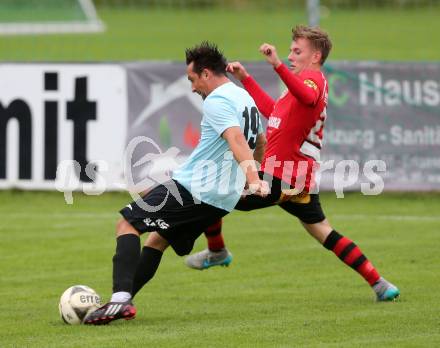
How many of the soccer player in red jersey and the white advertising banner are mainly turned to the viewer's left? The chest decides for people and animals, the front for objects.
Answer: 1

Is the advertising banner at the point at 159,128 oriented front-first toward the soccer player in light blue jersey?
yes

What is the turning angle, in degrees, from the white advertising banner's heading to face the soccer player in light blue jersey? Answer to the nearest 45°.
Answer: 0° — it already faces them

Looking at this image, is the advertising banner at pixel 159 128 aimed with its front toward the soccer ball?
yes

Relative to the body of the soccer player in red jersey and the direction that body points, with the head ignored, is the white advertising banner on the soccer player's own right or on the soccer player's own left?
on the soccer player's own right

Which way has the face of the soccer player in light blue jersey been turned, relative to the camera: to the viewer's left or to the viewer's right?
to the viewer's left

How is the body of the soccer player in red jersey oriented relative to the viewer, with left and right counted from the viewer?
facing to the left of the viewer
